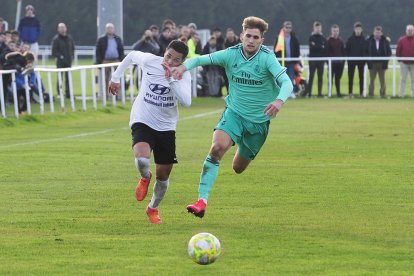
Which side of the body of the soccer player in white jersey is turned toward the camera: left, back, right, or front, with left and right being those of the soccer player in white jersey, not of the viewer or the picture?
front

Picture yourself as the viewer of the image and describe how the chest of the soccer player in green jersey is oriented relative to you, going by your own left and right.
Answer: facing the viewer

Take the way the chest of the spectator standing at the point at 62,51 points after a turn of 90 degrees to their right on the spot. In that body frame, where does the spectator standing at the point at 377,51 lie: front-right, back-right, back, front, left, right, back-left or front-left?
back

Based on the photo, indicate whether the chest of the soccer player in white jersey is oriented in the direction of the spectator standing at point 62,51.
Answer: no

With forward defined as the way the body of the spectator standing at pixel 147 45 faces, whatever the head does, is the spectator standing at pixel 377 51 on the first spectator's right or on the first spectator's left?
on the first spectator's left

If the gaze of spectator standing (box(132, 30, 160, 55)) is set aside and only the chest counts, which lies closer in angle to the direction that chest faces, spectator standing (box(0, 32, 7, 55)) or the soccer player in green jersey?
the soccer player in green jersey

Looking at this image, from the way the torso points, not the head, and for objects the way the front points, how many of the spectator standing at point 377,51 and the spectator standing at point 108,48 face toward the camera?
2

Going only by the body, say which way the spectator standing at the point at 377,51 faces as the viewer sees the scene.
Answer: toward the camera

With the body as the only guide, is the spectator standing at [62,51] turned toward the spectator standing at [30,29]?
no

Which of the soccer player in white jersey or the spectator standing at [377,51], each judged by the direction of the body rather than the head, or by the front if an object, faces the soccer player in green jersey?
the spectator standing

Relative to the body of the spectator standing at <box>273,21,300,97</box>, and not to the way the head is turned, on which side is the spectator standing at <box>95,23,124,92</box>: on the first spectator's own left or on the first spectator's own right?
on the first spectator's own right

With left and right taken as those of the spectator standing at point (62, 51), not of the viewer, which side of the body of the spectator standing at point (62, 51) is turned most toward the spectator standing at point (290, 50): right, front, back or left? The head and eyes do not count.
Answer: left

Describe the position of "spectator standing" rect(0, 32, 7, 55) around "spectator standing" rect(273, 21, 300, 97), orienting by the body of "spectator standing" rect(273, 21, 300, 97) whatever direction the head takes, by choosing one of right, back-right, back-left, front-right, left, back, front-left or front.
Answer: front-right
